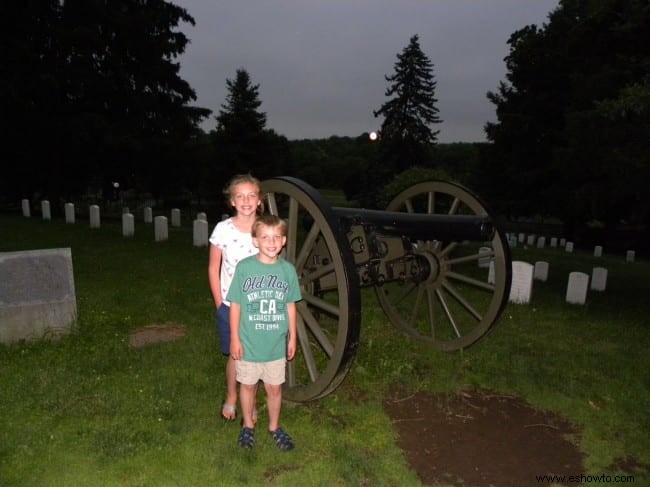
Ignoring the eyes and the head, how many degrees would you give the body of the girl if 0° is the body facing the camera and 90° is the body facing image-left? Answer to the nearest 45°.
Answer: approximately 0°

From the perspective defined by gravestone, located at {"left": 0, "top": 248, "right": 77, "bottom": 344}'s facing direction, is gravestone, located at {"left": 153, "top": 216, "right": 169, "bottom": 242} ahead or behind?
behind

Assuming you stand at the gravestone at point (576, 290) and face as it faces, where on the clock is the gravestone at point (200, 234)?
the gravestone at point (200, 234) is roughly at 3 o'clock from the gravestone at point (576, 290).

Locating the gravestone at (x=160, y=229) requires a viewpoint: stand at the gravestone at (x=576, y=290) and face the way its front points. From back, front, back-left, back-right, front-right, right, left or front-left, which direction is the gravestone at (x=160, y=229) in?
right

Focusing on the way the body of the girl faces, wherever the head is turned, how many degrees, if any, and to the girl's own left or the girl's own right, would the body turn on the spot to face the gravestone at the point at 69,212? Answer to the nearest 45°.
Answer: approximately 180°

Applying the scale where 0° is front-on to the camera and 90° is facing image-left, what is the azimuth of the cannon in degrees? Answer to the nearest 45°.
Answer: approximately 315°

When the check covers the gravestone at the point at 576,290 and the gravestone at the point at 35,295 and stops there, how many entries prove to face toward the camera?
2

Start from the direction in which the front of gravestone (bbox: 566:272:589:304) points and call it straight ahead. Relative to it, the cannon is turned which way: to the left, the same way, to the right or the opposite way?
to the left

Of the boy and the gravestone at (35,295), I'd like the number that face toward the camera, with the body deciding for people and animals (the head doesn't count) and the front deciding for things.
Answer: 2

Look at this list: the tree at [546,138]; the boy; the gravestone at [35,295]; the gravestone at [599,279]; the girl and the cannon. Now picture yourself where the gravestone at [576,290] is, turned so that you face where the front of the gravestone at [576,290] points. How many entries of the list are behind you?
2

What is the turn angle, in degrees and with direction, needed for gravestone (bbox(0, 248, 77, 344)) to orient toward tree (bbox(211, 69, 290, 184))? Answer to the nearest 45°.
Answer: approximately 135° to its left

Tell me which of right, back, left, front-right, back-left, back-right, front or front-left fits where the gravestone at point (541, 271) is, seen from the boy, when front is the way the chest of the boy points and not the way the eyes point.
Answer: back-left
